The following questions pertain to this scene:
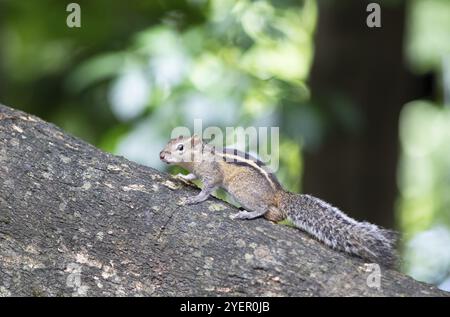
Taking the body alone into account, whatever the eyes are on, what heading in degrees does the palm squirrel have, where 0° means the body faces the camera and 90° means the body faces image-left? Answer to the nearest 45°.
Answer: approximately 90°

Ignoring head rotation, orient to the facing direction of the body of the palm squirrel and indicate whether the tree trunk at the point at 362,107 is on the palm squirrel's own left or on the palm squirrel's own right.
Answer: on the palm squirrel's own right
